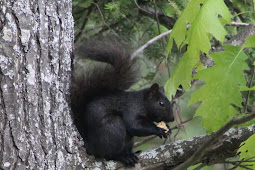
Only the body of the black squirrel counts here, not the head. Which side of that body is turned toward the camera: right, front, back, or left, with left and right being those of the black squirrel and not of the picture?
right
